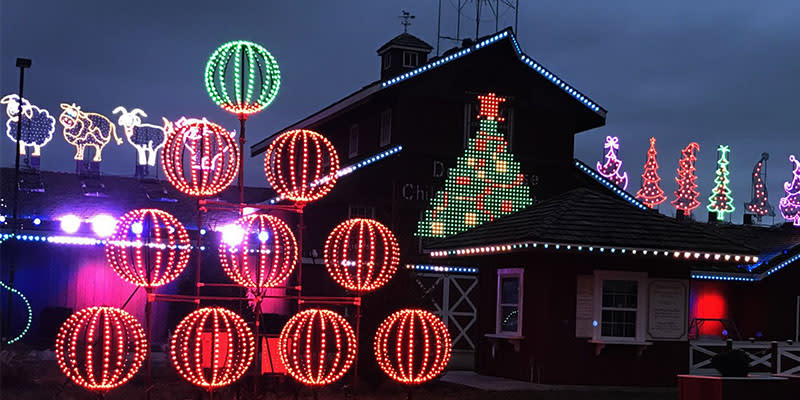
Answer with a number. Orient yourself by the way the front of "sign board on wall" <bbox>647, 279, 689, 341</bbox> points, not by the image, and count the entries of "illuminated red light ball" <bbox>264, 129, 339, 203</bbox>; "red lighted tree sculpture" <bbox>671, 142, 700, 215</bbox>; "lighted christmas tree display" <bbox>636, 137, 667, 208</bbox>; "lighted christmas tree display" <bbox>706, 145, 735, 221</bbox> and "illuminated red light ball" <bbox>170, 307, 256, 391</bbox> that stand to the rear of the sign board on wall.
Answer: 3

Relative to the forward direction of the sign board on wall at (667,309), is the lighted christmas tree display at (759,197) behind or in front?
behind

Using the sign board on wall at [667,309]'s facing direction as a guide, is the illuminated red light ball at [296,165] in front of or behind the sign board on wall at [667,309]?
in front

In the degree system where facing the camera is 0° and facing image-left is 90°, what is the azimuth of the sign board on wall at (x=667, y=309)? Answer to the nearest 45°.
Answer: approximately 0°

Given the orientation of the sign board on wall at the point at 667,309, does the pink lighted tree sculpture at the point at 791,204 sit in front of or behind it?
behind

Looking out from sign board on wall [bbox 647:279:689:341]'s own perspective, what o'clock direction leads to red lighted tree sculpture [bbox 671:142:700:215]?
The red lighted tree sculpture is roughly at 6 o'clock from the sign board on wall.

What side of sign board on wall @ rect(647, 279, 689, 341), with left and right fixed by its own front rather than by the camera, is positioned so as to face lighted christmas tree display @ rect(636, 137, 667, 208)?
back

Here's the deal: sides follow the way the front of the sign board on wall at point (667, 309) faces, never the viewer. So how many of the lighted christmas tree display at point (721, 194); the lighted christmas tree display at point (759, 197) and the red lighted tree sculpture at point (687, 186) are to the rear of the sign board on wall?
3

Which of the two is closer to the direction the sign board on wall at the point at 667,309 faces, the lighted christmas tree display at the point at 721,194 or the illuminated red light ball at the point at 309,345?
the illuminated red light ball

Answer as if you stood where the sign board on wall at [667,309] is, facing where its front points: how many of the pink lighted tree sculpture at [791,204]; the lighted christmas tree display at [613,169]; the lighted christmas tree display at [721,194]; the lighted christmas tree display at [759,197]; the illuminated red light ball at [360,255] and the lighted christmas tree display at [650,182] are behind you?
5

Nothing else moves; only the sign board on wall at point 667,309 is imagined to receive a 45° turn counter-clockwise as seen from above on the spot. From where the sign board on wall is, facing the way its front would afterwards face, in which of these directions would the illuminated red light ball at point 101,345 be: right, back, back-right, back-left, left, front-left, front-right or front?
right

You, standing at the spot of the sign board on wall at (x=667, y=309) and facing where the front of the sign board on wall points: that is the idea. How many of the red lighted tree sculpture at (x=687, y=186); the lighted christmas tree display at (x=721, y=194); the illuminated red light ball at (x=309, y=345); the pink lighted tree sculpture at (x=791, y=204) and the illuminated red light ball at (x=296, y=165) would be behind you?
3

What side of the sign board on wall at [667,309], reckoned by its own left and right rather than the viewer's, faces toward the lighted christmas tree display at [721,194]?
back
